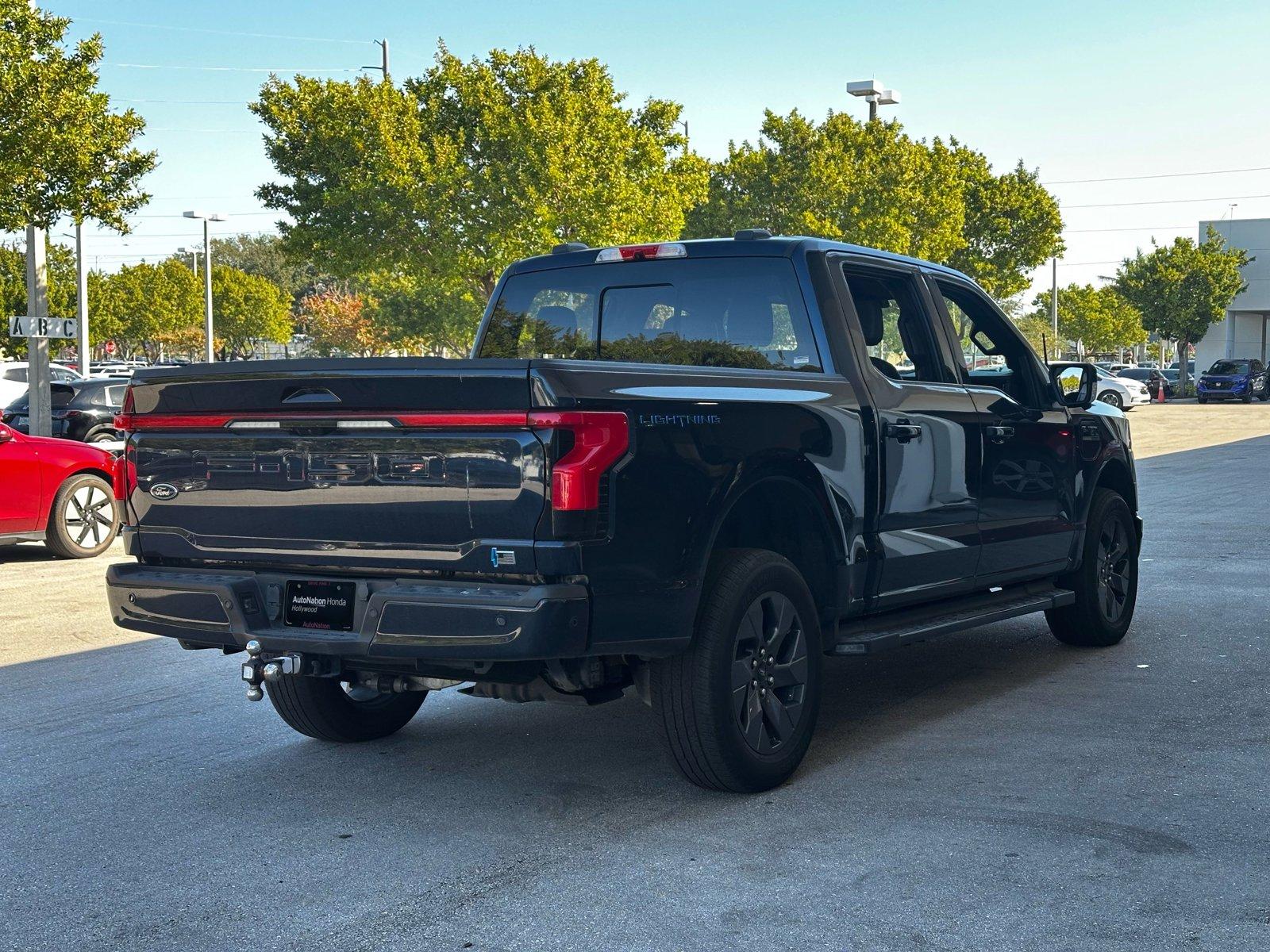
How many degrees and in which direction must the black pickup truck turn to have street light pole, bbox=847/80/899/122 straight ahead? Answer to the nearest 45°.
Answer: approximately 45° to its left

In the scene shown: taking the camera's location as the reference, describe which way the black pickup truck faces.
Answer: facing away from the viewer and to the right of the viewer

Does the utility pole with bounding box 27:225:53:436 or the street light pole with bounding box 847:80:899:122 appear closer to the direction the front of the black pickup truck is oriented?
the street light pole

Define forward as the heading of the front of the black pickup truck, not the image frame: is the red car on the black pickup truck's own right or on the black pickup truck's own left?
on the black pickup truck's own left

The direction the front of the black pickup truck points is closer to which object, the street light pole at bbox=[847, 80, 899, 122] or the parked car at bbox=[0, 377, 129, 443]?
the street light pole

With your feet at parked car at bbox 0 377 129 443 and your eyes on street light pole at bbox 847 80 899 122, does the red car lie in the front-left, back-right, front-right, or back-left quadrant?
back-right

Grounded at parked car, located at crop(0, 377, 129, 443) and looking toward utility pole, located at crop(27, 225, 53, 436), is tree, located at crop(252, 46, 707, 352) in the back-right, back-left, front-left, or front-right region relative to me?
back-left

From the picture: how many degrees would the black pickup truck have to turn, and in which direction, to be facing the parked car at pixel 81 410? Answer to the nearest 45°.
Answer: approximately 90° to its left

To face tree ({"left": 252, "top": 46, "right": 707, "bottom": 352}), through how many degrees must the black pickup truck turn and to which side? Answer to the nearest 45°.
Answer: approximately 45° to its left

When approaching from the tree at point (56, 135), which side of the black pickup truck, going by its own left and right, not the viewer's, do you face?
left
